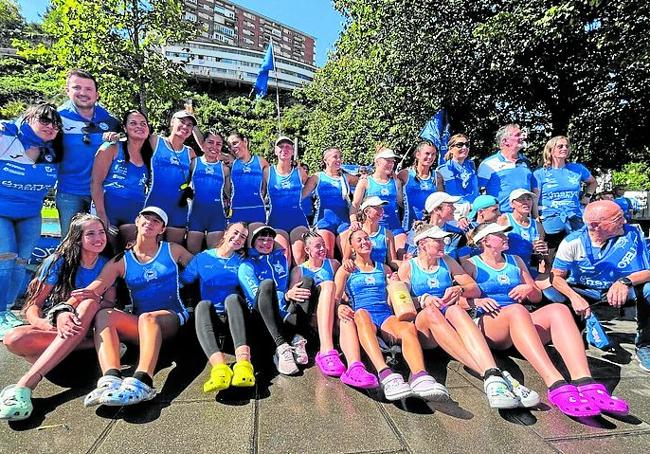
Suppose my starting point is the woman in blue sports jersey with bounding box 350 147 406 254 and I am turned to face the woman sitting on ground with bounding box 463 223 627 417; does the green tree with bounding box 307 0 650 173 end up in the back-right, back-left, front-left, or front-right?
back-left

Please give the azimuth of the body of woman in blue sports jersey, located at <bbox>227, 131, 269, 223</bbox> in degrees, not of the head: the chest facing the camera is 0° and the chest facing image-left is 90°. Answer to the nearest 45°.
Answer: approximately 0°

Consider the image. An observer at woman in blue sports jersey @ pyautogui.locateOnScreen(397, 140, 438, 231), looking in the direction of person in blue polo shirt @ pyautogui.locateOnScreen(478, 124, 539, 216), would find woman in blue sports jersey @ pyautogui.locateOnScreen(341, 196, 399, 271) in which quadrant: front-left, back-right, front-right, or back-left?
back-right

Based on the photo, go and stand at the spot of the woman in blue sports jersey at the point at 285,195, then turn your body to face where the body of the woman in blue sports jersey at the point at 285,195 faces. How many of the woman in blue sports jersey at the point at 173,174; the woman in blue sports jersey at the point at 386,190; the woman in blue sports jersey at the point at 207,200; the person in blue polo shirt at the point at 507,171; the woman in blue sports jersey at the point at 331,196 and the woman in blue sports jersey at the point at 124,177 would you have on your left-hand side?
3

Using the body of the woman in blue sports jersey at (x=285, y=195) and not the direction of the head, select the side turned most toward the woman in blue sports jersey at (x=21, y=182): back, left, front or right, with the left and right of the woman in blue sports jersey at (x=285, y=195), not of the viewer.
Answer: right

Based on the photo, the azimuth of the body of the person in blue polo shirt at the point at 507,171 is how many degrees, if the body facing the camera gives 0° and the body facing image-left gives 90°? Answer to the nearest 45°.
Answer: approximately 315°

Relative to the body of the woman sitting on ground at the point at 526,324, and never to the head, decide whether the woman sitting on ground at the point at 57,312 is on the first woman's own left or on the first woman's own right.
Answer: on the first woman's own right

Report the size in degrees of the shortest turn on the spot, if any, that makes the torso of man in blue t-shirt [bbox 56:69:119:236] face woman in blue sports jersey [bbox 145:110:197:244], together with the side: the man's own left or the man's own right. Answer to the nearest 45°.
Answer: approximately 90° to the man's own left

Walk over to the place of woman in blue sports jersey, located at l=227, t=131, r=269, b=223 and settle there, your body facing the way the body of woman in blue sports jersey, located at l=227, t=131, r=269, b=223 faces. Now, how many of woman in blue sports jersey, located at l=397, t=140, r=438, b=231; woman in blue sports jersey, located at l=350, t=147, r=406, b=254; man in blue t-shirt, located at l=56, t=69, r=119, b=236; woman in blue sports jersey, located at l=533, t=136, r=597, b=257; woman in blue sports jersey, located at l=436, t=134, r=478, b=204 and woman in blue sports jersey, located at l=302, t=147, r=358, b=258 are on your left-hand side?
5

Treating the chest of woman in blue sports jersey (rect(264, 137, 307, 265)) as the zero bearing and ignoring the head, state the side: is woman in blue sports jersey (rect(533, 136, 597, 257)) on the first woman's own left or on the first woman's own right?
on the first woman's own left

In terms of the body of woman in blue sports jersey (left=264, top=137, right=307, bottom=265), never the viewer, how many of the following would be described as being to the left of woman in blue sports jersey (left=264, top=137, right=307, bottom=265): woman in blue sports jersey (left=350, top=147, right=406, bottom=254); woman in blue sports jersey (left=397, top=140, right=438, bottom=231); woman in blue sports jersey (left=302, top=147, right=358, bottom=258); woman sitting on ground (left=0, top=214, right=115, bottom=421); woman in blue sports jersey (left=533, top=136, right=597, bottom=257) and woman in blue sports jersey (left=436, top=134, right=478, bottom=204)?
5
